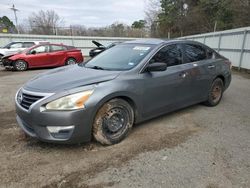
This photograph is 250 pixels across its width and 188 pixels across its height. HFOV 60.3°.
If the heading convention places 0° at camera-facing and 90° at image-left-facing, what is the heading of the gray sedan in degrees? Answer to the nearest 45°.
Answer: approximately 45°

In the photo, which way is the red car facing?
to the viewer's left

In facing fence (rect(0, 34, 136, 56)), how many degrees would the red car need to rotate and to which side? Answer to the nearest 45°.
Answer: approximately 90° to its right

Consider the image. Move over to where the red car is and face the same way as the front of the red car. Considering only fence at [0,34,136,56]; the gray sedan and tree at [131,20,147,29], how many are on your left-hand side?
1

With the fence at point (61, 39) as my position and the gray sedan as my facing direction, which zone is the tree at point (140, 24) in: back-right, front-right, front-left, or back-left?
back-left

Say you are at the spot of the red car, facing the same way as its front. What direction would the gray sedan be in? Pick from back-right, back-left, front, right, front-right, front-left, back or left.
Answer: left

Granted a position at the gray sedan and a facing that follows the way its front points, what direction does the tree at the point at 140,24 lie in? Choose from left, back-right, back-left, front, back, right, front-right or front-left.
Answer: back-right

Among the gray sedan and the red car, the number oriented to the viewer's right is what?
0

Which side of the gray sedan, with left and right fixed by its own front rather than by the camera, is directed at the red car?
right

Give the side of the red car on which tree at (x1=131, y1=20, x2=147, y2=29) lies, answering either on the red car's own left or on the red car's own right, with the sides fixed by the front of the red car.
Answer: on the red car's own right

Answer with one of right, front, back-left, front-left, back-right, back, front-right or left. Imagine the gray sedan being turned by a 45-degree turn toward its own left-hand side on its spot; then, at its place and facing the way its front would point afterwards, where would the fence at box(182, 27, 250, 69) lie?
back-left
